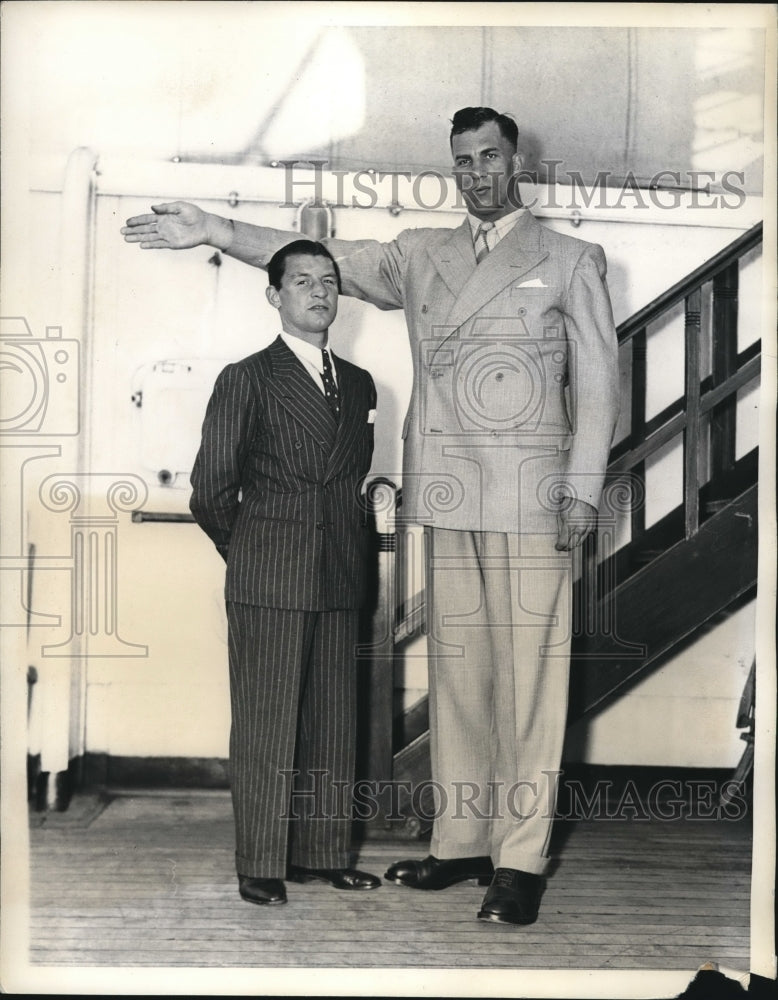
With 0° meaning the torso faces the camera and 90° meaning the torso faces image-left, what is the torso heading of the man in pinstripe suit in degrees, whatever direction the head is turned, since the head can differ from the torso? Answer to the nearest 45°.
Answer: approximately 315°
